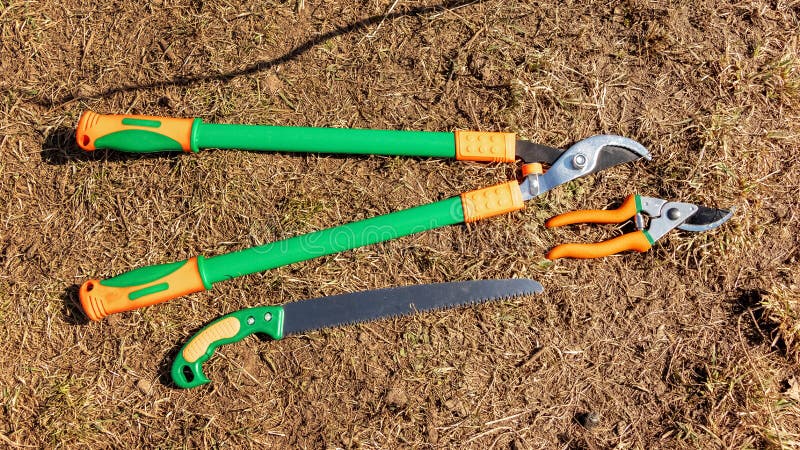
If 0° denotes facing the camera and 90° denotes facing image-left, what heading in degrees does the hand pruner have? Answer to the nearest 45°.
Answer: approximately 270°

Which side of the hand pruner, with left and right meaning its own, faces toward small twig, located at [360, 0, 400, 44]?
back

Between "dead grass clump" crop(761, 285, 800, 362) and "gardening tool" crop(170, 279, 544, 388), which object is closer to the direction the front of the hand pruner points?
the dead grass clump

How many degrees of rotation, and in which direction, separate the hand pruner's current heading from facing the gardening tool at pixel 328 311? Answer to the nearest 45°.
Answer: approximately 135° to its right

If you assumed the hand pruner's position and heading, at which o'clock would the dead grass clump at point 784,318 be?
The dead grass clump is roughly at 12 o'clock from the hand pruner.

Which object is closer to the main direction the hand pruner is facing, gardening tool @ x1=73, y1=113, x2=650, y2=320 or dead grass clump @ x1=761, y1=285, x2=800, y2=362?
the dead grass clump
